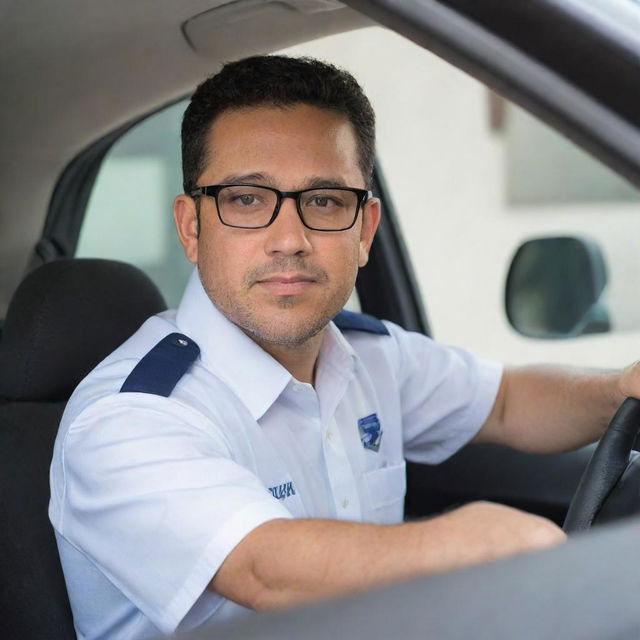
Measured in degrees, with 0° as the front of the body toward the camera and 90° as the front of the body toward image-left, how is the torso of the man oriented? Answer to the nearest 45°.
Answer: approximately 315°

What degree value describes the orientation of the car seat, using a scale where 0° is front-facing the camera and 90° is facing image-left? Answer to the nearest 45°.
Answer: approximately 270°
